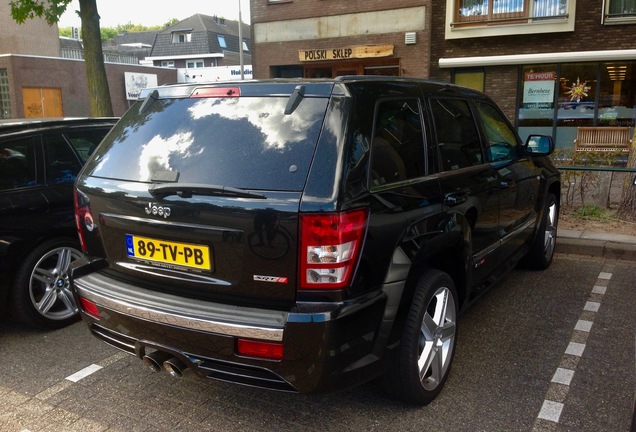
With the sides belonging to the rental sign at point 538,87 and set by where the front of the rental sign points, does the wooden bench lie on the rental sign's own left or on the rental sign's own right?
on the rental sign's own left

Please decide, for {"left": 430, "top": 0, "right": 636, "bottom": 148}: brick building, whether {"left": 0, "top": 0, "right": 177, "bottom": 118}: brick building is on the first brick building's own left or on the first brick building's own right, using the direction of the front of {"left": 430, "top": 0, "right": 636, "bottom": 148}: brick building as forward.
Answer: on the first brick building's own right

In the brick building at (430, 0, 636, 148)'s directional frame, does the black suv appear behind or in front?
in front

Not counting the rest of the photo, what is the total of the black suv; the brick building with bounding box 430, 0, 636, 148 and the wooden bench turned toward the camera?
2

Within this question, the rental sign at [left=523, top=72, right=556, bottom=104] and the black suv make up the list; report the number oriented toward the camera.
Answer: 1

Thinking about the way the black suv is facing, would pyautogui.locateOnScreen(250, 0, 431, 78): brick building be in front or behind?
in front

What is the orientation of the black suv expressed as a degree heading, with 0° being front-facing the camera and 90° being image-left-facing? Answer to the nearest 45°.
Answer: approximately 225°

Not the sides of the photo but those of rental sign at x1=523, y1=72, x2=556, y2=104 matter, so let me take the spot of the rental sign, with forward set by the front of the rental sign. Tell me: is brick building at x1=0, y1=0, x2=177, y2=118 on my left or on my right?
on my right

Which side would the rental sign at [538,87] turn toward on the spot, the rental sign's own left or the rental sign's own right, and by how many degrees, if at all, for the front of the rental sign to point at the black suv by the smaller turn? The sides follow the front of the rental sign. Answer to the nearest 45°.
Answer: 0° — it already faces it

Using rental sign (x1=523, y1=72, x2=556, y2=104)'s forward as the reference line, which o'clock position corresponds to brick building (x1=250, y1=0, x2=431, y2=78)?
The brick building is roughly at 3 o'clock from the rental sign.
